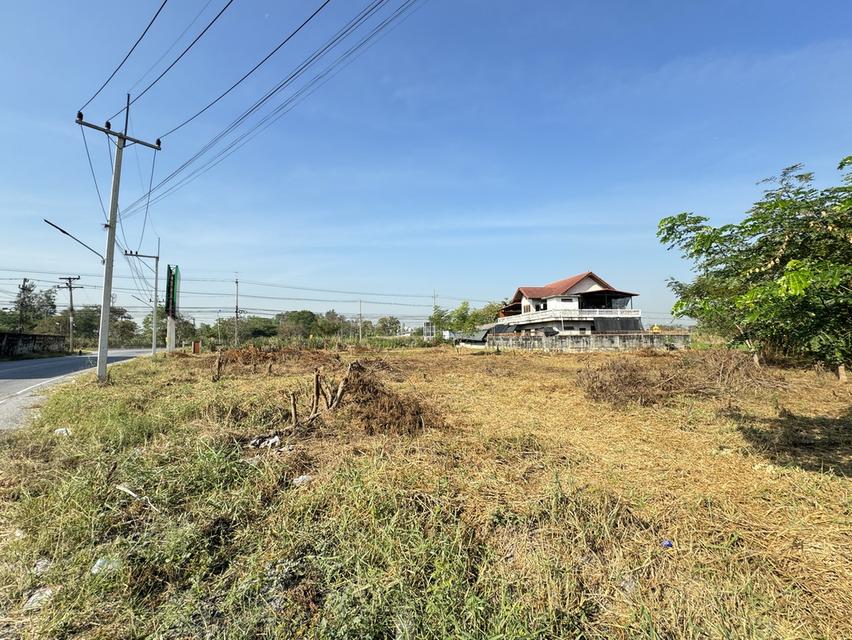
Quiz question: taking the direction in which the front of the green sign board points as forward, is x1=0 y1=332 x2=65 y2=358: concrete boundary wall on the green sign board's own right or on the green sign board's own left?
on the green sign board's own right

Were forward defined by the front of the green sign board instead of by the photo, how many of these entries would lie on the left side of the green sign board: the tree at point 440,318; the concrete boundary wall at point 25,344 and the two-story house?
2

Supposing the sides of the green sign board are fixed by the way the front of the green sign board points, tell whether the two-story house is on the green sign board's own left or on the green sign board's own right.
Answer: on the green sign board's own left

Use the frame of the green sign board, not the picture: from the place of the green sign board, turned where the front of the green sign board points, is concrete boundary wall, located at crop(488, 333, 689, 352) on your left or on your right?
on your left

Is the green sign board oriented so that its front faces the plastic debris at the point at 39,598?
yes
